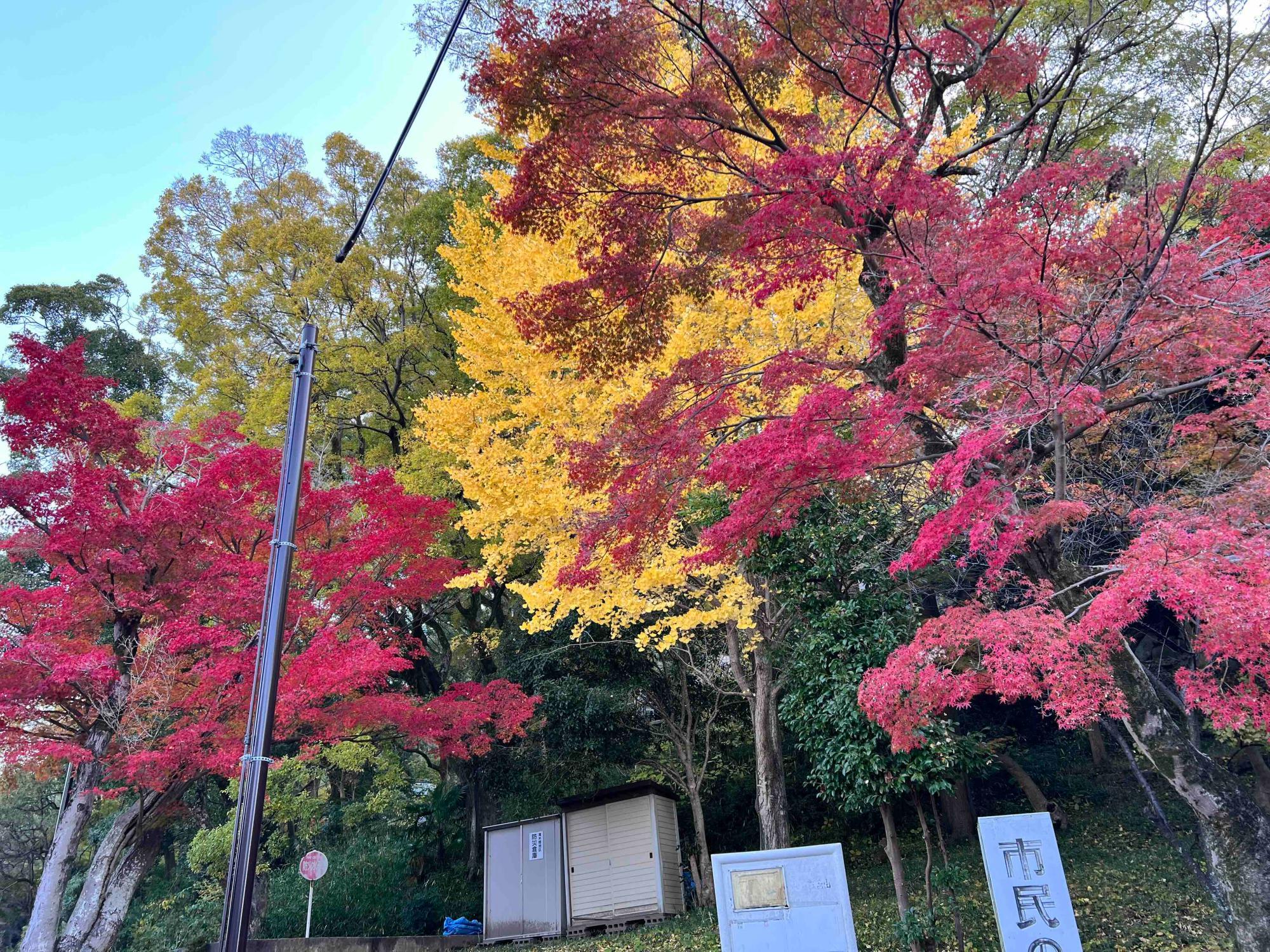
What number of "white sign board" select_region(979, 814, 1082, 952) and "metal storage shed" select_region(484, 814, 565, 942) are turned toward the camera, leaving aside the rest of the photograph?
2

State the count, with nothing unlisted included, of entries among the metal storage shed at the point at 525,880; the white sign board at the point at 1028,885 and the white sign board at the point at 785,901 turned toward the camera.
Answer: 3

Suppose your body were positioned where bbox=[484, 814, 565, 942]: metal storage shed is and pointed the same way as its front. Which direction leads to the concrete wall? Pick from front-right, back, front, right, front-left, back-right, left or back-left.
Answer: right

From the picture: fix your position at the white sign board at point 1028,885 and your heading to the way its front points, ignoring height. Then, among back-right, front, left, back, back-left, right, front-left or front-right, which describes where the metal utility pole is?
front-right

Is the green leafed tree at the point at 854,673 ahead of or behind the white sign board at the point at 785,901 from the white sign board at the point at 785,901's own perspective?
behind

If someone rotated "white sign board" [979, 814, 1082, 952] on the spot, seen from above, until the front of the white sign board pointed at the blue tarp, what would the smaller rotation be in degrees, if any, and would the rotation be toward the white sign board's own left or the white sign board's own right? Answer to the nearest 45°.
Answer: approximately 135° to the white sign board's own right
